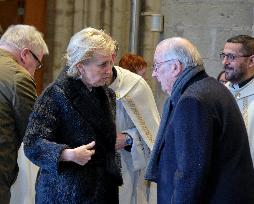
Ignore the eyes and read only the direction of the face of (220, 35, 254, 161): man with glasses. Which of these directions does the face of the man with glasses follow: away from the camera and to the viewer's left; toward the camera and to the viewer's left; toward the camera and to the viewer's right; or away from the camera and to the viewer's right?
toward the camera and to the viewer's left

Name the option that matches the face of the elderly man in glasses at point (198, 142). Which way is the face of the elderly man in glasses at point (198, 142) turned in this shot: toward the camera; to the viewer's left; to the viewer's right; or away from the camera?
to the viewer's left

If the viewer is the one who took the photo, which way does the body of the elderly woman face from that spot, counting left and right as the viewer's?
facing the viewer and to the right of the viewer

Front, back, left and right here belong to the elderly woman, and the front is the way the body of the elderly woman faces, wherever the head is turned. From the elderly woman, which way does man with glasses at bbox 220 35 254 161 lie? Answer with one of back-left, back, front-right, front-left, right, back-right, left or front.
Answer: left

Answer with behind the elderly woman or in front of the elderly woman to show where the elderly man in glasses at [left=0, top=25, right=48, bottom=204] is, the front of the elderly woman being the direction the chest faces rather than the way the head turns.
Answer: behind

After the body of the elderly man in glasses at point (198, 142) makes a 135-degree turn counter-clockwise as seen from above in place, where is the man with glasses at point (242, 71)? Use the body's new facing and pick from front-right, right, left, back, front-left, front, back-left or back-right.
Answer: back-left

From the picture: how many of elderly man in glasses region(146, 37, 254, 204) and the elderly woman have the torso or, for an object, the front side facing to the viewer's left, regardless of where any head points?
1

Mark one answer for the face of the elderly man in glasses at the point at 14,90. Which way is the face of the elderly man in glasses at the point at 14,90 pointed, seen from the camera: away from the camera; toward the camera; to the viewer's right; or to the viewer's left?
to the viewer's right

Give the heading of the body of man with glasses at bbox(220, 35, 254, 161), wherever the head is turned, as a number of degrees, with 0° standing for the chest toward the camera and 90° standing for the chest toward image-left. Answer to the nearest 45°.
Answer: approximately 45°

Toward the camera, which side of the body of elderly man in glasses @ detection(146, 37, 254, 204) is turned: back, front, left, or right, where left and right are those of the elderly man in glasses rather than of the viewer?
left

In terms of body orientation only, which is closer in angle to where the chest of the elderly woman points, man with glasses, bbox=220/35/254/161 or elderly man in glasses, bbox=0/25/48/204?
the man with glasses
